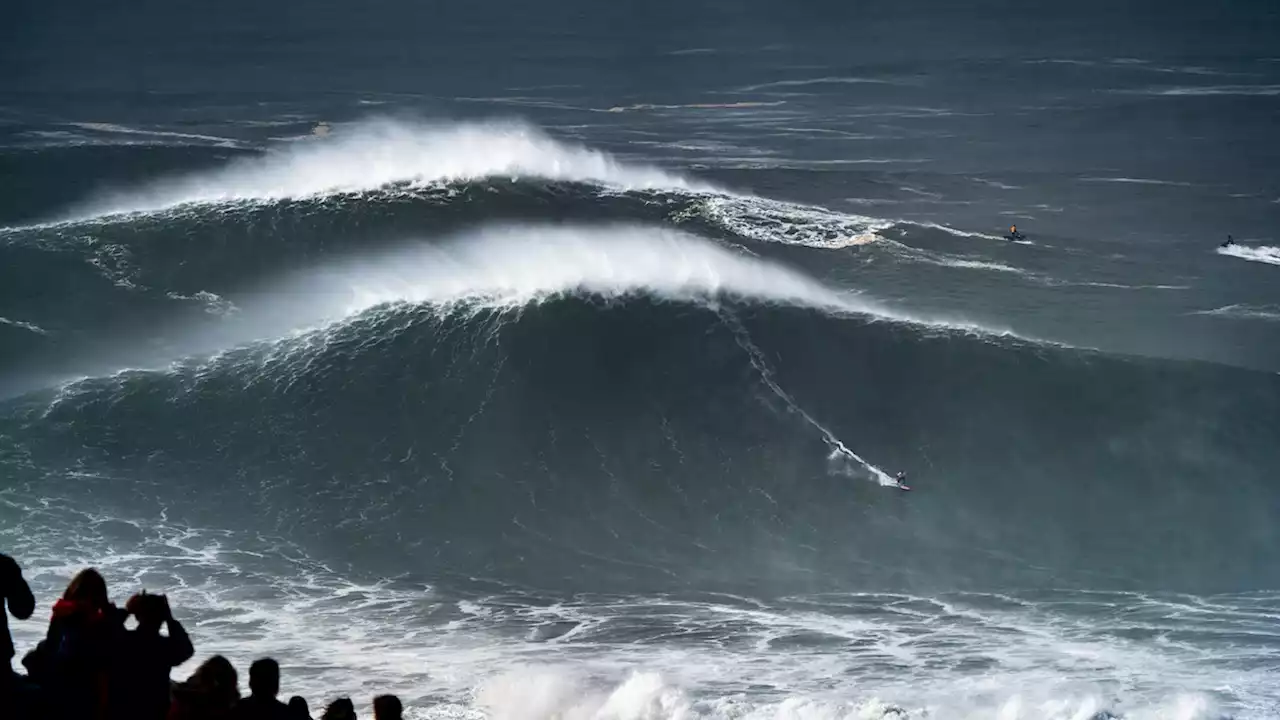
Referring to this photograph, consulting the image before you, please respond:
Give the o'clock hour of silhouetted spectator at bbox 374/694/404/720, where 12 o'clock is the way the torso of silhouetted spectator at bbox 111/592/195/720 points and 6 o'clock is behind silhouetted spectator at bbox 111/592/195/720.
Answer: silhouetted spectator at bbox 374/694/404/720 is roughly at 3 o'clock from silhouetted spectator at bbox 111/592/195/720.

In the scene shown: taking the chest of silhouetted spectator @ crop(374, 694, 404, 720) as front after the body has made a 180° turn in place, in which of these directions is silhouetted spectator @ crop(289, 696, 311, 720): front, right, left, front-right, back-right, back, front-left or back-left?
back-right

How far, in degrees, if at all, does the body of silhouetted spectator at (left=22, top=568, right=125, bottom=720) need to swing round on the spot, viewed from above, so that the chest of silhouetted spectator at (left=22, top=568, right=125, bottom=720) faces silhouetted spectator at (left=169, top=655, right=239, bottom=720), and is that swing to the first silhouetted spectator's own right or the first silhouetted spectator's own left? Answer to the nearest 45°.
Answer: approximately 135° to the first silhouetted spectator's own right

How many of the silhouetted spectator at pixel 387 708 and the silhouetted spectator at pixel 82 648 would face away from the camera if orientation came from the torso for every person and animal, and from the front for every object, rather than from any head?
2

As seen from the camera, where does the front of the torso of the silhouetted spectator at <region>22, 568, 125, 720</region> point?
away from the camera

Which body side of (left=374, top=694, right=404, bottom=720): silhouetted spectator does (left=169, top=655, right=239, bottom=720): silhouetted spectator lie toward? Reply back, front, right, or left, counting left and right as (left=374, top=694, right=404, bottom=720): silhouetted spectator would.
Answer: left

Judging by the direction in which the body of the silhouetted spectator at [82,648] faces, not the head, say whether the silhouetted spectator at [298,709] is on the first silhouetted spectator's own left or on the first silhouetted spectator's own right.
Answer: on the first silhouetted spectator's own right

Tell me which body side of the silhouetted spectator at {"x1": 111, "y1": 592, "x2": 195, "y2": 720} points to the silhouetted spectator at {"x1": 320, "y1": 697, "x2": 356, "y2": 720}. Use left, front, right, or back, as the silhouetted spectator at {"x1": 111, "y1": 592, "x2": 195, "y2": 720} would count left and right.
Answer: right

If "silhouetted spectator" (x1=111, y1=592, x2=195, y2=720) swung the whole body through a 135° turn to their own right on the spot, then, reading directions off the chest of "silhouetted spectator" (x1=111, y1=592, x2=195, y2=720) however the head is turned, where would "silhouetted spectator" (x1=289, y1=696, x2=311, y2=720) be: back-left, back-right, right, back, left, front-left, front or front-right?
front-left

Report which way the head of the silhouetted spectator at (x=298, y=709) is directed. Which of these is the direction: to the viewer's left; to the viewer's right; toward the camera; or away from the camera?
away from the camera

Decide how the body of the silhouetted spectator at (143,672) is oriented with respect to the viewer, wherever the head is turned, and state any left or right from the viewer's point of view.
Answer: facing away from the viewer and to the right of the viewer

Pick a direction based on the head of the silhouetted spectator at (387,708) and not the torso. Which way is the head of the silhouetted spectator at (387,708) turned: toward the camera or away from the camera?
away from the camera

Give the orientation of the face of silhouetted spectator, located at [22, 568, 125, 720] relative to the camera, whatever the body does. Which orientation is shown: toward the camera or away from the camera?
away from the camera

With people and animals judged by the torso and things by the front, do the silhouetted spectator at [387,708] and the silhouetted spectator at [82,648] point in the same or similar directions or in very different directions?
same or similar directions

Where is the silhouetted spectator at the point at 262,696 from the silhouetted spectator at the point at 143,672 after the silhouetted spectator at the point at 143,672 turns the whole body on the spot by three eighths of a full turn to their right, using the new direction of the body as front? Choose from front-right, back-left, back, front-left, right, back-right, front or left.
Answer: front-left

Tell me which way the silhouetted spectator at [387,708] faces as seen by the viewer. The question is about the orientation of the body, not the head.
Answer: away from the camera

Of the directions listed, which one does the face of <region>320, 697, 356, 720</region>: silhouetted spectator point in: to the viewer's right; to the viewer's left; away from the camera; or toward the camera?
away from the camera

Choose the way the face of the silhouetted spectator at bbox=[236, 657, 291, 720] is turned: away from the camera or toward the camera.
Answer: away from the camera
